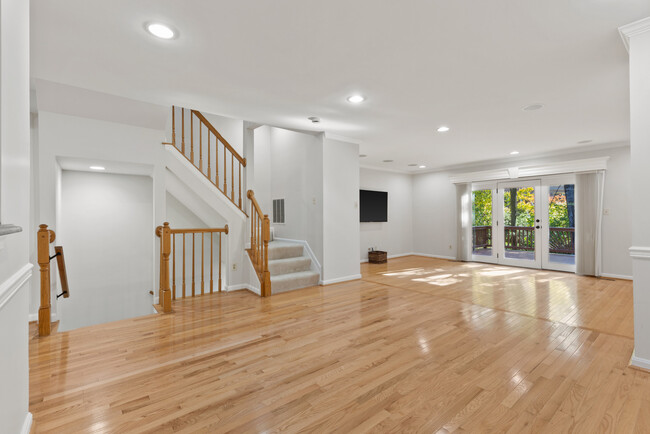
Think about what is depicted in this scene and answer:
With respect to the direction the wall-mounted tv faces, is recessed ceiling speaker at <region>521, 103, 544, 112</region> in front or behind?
in front

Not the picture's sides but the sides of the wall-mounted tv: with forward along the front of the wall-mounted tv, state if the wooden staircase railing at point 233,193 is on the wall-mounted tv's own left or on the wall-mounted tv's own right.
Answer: on the wall-mounted tv's own right

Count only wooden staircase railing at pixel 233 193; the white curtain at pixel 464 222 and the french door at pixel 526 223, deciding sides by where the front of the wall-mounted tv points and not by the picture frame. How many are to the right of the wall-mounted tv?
1

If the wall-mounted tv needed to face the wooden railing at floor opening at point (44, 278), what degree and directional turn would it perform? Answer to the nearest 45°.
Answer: approximately 90° to its right

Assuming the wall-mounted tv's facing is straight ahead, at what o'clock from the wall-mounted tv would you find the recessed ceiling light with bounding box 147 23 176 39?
The recessed ceiling light is roughly at 2 o'clock from the wall-mounted tv.

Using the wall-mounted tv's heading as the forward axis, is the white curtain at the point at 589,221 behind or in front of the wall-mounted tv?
in front

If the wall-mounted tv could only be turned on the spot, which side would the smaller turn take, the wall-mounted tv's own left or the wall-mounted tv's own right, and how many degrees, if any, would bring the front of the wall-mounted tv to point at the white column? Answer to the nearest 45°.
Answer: approximately 45° to the wall-mounted tv's own right

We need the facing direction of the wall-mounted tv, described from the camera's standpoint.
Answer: facing the viewer and to the right of the viewer

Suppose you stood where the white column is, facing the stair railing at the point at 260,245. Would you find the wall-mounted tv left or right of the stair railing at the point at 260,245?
right

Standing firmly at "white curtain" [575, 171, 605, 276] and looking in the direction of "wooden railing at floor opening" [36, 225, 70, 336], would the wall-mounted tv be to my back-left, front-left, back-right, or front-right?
front-right

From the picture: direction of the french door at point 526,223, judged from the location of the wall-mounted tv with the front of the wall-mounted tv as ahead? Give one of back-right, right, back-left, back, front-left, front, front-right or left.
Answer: front-left
